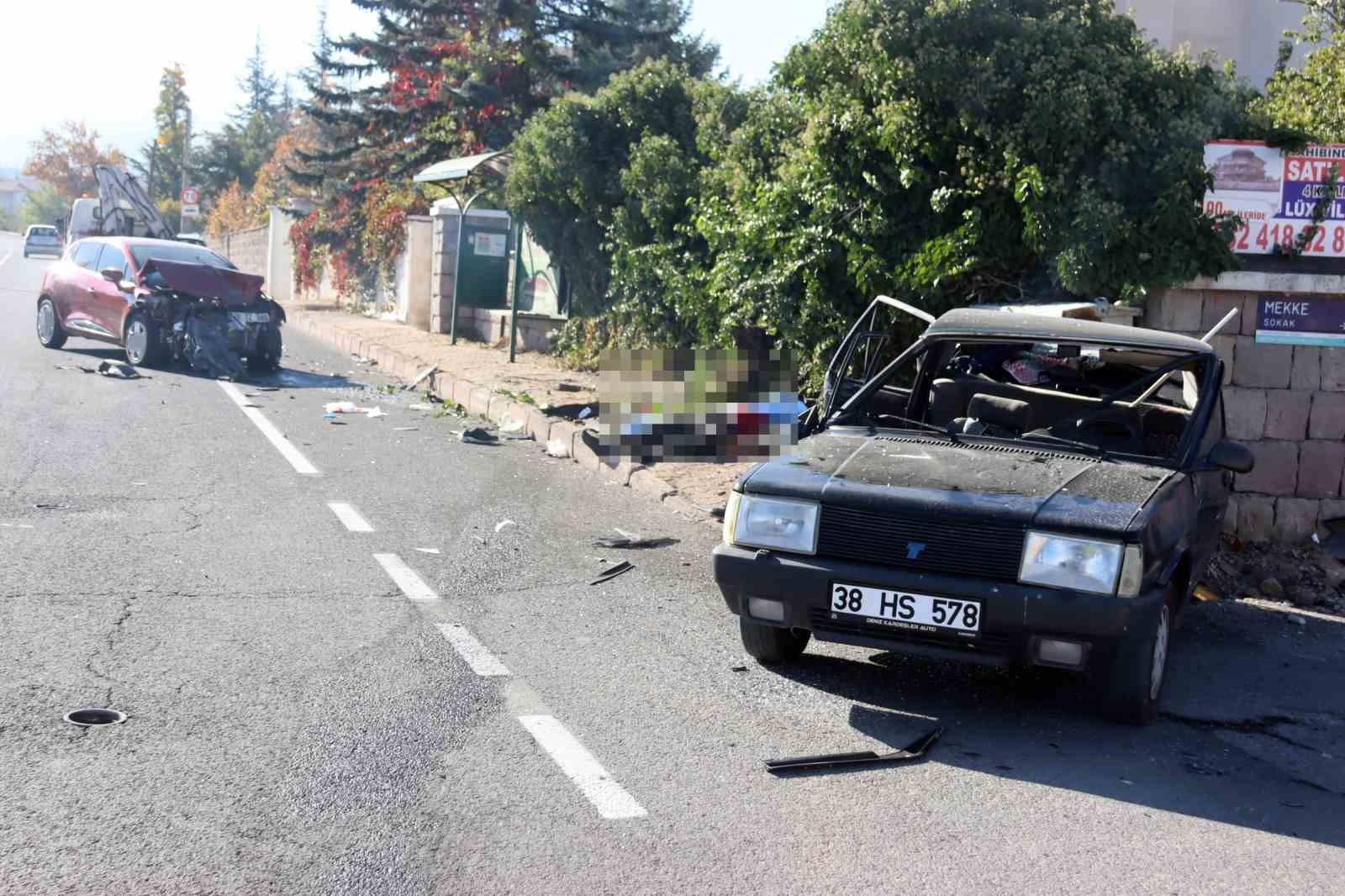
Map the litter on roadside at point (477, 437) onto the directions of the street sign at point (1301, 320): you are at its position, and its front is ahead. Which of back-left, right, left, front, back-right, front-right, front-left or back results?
right

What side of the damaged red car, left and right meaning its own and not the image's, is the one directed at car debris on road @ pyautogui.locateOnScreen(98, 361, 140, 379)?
right

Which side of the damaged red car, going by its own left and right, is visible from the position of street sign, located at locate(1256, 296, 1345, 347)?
front

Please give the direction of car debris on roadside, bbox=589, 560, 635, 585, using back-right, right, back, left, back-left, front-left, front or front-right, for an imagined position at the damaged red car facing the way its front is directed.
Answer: front-right

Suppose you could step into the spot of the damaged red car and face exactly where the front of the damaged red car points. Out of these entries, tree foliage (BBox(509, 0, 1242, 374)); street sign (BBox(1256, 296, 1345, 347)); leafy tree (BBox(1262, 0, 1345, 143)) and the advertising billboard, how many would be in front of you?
4

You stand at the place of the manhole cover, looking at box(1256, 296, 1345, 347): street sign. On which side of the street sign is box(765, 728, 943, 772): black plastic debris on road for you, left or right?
right

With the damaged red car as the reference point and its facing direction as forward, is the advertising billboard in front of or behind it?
in front

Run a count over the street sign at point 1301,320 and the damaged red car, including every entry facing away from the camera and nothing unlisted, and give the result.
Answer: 0

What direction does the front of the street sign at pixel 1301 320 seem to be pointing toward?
toward the camera

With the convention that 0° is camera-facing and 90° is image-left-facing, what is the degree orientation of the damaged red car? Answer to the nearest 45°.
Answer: approximately 315°

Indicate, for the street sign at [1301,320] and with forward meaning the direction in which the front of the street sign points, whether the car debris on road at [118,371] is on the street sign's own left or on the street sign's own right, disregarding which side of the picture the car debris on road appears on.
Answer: on the street sign's own right

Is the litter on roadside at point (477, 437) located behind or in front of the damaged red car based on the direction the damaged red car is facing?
in front

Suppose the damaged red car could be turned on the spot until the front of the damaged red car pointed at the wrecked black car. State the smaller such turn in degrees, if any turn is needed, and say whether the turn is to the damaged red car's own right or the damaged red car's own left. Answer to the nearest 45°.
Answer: approximately 45° to the damaged red car's own right

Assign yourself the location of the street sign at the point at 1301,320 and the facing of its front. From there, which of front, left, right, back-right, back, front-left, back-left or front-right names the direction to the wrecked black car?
front

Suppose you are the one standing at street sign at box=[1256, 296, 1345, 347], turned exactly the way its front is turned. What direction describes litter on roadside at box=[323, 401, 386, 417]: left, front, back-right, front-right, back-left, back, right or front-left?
right
